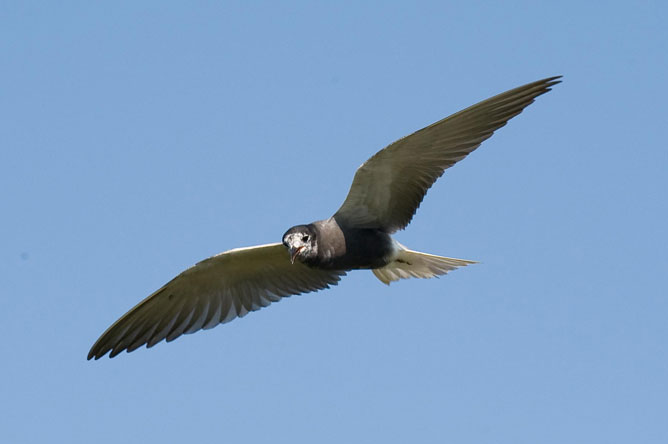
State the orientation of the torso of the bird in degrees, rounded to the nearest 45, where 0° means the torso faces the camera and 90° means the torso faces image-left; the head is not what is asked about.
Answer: approximately 45°
